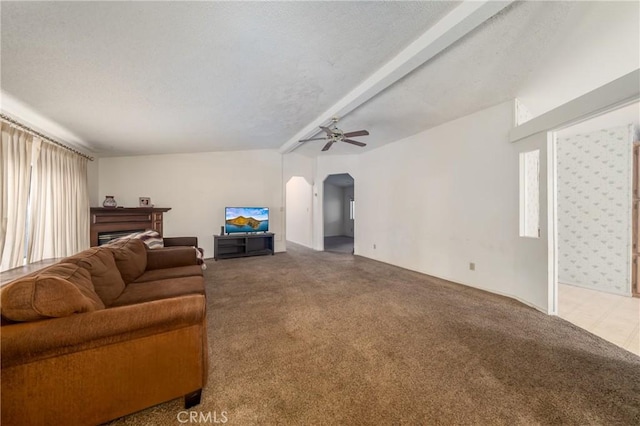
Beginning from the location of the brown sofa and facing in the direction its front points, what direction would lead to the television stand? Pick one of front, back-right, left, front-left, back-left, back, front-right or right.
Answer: front-left

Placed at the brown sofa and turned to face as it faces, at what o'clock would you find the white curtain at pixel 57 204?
The white curtain is roughly at 9 o'clock from the brown sofa.

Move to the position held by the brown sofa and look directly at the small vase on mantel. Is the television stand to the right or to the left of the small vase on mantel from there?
right

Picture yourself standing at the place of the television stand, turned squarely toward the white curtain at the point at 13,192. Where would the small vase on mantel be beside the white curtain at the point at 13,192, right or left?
right

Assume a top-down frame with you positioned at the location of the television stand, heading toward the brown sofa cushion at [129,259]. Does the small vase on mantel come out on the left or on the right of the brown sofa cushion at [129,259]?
right

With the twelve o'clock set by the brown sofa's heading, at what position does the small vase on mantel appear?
The small vase on mantel is roughly at 9 o'clock from the brown sofa.

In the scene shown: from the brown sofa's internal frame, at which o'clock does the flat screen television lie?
The flat screen television is roughly at 10 o'clock from the brown sofa.

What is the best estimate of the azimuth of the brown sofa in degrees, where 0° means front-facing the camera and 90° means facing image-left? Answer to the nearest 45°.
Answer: approximately 270°

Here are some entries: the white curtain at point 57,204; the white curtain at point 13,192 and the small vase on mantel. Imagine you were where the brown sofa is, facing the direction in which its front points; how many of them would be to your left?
3

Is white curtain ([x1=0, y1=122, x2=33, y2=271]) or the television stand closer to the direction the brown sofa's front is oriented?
the television stand
